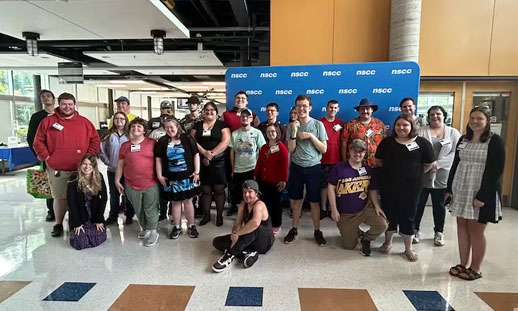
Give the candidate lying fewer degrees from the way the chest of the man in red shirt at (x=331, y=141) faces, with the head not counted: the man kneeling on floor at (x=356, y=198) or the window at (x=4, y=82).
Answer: the man kneeling on floor

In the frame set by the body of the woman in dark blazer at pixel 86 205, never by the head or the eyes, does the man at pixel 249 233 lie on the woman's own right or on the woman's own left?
on the woman's own left

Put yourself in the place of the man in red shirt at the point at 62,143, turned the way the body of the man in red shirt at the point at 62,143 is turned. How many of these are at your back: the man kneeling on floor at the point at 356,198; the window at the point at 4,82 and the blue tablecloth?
2

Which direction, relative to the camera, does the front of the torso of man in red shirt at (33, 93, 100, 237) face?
toward the camera

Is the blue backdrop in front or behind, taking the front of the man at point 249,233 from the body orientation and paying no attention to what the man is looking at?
behind

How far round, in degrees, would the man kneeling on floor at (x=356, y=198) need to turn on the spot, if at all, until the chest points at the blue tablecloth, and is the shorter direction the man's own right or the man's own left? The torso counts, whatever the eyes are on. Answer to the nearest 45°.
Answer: approximately 90° to the man's own right

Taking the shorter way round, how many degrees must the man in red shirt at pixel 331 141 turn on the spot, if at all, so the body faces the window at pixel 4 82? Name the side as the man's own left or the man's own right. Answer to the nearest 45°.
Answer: approximately 90° to the man's own right

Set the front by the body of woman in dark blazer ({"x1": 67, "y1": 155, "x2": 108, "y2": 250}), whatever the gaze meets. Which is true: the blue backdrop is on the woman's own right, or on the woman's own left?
on the woman's own left

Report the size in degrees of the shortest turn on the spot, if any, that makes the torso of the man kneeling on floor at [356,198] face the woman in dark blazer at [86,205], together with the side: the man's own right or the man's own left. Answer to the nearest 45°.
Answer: approximately 90° to the man's own right

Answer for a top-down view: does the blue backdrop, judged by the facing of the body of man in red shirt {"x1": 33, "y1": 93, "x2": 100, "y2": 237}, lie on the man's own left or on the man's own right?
on the man's own left

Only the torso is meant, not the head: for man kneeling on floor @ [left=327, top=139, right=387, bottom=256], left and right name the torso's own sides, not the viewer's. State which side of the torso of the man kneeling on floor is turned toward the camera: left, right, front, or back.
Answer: front

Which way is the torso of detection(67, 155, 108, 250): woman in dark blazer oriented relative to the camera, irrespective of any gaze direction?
toward the camera

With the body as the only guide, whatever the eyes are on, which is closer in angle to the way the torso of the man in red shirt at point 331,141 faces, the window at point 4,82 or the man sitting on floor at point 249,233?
the man sitting on floor

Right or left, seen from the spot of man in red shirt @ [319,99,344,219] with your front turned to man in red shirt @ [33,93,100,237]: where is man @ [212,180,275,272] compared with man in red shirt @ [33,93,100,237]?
left

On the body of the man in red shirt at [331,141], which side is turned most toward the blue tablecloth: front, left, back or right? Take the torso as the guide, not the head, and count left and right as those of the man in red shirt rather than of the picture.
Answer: right
